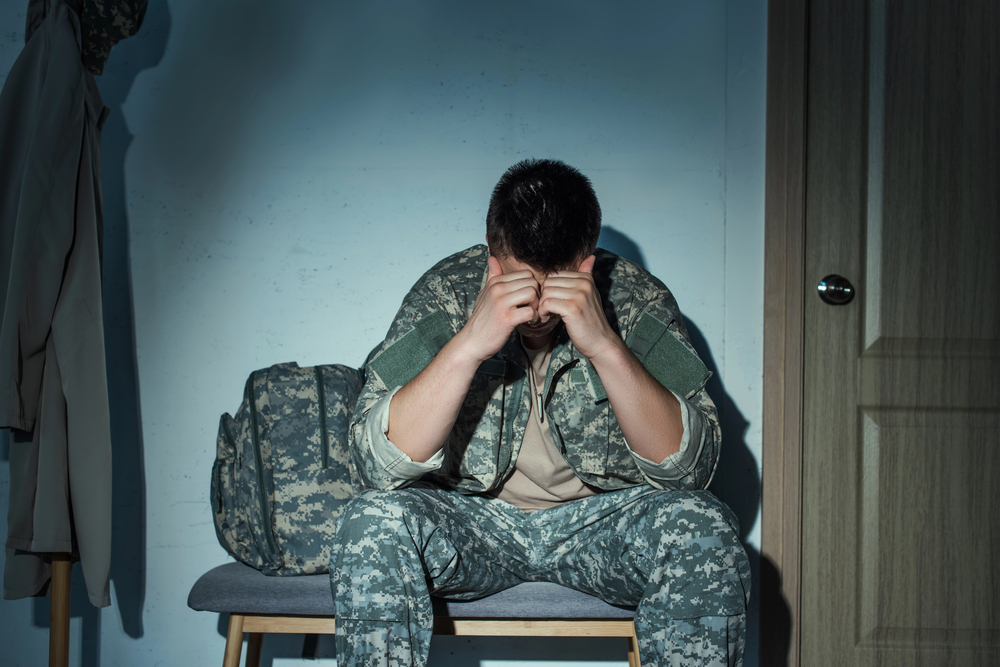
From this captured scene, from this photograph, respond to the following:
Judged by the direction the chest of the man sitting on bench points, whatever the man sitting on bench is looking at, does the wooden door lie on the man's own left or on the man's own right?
on the man's own left

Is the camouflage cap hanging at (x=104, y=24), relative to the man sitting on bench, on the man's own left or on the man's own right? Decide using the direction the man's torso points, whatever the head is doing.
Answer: on the man's own right

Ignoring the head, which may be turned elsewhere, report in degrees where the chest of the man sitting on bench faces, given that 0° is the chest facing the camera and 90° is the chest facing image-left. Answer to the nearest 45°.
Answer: approximately 0°

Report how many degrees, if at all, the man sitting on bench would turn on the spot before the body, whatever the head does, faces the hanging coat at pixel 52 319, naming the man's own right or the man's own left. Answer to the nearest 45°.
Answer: approximately 90° to the man's own right
